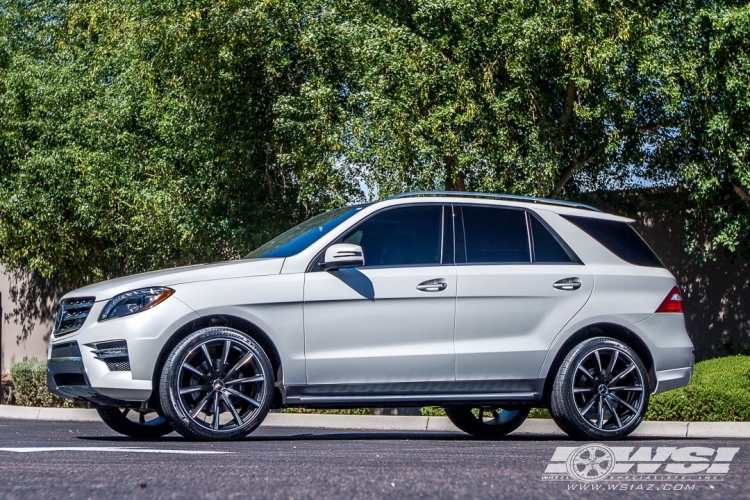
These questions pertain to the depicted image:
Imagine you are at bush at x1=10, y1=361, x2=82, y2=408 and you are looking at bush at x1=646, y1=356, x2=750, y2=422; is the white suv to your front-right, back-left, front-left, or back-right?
front-right

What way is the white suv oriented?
to the viewer's left

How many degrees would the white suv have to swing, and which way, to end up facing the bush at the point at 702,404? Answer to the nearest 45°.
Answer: approximately 135° to its right

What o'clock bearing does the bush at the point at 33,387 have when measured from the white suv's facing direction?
The bush is roughly at 2 o'clock from the white suv.
